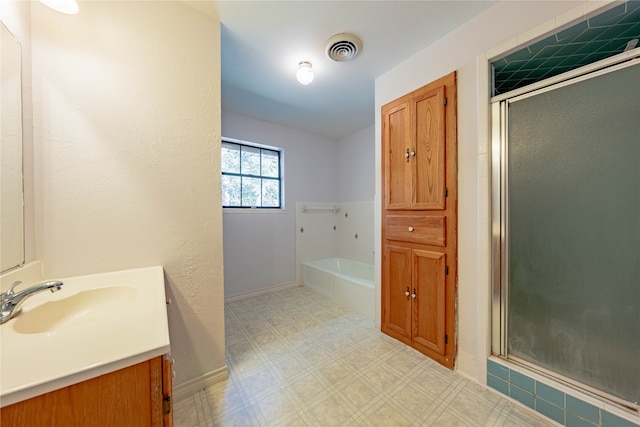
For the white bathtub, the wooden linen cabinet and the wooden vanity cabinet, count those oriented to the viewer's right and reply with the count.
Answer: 1

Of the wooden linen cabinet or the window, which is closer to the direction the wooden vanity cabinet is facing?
the wooden linen cabinet

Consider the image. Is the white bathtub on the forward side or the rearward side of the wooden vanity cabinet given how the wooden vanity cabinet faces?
on the forward side

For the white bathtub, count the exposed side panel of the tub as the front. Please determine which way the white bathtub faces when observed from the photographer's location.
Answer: facing the viewer and to the left of the viewer

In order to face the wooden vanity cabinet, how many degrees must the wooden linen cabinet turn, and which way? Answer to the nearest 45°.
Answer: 0° — it already faces it

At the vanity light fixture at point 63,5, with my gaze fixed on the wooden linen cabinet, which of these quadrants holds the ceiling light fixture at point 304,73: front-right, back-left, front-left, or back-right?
front-left

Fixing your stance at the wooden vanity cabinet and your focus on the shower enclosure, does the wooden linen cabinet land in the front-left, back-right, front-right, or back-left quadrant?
front-left

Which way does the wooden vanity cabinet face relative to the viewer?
to the viewer's right

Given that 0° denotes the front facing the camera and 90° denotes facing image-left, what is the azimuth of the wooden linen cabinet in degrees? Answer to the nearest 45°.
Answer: approximately 45°
